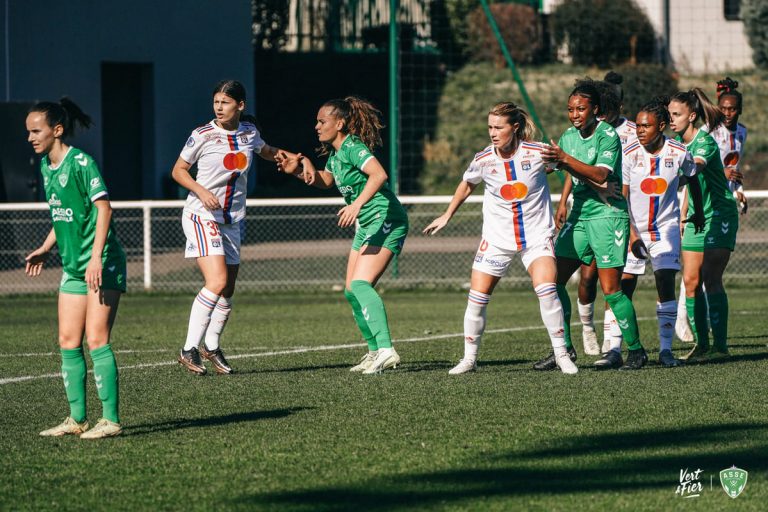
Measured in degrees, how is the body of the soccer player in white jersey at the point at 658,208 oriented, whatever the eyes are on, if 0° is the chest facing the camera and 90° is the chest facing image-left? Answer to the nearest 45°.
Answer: approximately 0°

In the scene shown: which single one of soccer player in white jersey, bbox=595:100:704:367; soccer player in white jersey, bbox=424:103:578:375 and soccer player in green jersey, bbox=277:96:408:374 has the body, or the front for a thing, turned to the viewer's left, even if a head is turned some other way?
the soccer player in green jersey

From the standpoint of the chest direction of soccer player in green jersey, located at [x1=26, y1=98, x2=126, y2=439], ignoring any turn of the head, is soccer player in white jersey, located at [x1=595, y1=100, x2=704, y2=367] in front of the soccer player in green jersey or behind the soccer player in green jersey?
behind

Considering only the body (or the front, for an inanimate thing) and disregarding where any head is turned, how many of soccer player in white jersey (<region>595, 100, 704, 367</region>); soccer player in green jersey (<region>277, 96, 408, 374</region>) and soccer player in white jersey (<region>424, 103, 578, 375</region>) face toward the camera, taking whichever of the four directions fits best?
2

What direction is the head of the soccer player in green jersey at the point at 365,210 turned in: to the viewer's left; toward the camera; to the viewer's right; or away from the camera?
to the viewer's left

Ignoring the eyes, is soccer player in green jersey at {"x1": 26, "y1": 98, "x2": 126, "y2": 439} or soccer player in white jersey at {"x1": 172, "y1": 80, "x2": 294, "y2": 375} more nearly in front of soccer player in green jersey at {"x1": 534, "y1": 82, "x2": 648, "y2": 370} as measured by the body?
the soccer player in green jersey

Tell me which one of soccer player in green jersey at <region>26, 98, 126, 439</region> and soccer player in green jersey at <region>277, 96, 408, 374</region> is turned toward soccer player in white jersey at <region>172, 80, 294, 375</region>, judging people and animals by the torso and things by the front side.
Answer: soccer player in green jersey at <region>277, 96, 408, 374</region>

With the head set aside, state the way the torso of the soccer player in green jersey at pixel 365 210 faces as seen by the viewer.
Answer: to the viewer's left

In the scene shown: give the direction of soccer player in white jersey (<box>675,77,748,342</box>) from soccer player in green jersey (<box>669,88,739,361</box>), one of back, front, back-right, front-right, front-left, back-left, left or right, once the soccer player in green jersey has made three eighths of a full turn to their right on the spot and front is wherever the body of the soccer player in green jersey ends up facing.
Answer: front
